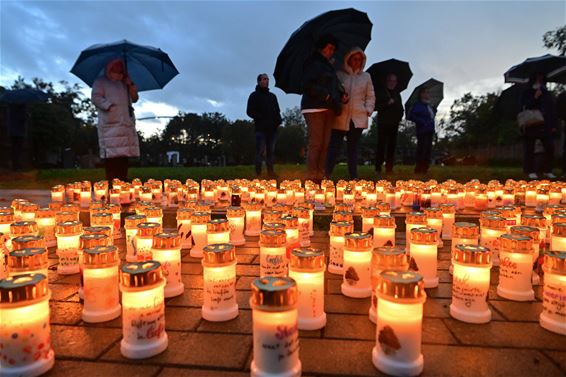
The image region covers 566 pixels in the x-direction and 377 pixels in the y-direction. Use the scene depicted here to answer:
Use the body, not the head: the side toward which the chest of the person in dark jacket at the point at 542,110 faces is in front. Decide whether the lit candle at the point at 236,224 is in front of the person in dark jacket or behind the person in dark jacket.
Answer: in front

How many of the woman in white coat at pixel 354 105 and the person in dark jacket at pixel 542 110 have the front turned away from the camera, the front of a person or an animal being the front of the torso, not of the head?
0

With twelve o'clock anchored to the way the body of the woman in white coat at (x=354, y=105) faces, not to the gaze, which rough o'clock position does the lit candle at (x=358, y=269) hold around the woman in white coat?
The lit candle is roughly at 12 o'clock from the woman in white coat.

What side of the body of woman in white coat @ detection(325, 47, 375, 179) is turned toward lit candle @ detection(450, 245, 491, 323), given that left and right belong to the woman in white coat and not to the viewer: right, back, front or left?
front

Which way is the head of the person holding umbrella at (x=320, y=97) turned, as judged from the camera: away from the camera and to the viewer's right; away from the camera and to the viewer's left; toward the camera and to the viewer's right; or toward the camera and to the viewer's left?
toward the camera and to the viewer's right

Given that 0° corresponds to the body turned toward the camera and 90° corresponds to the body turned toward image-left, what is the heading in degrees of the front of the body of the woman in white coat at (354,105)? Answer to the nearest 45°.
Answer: approximately 0°

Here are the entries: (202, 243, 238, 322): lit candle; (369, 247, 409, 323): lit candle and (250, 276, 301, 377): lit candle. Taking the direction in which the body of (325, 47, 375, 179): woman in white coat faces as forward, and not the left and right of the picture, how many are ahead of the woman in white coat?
3

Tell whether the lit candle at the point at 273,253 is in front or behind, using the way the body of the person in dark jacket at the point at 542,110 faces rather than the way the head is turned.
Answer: in front

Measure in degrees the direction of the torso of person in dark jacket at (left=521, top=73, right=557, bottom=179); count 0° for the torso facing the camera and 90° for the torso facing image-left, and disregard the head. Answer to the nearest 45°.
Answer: approximately 45°
